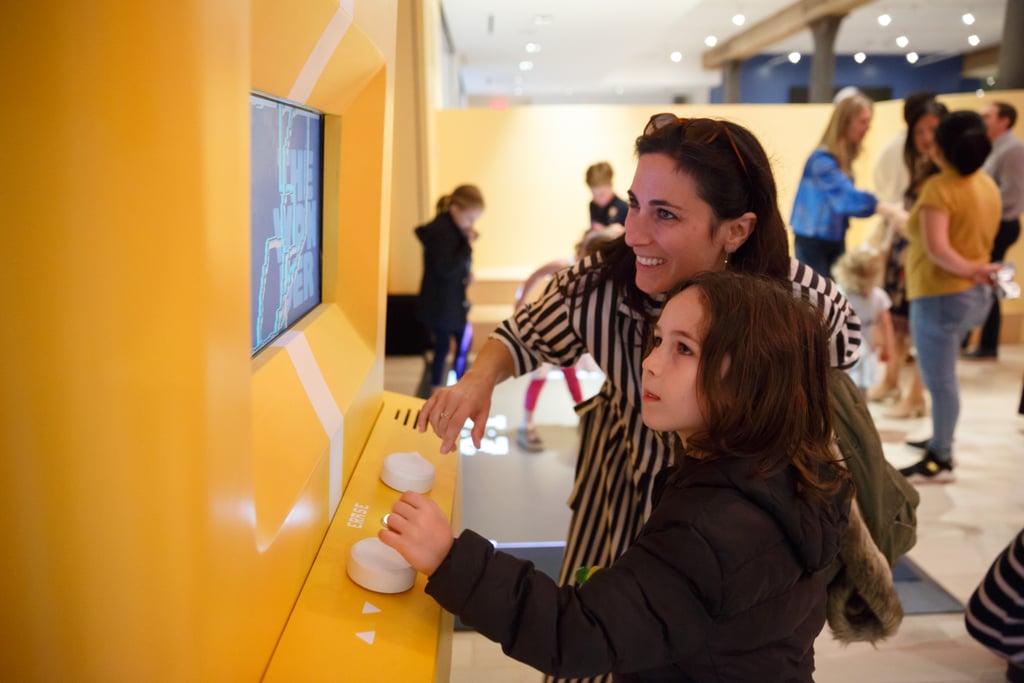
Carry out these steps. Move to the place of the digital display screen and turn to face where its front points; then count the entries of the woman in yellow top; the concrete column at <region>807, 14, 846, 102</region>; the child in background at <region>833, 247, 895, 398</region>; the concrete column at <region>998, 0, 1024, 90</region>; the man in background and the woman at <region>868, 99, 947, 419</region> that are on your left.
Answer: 6

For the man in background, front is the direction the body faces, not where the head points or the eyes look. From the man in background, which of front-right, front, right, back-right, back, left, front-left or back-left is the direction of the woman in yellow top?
left

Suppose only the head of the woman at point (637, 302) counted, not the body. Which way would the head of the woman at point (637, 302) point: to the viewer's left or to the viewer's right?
to the viewer's left

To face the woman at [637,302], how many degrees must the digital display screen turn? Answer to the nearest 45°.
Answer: approximately 45° to its left

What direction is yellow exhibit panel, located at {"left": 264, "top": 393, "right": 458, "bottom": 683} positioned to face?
to the viewer's right

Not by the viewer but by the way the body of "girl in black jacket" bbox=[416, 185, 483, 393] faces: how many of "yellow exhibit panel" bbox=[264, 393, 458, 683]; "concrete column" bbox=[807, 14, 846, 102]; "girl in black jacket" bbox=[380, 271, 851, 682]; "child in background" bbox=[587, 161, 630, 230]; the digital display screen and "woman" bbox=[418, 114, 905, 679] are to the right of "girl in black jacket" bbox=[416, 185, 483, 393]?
4

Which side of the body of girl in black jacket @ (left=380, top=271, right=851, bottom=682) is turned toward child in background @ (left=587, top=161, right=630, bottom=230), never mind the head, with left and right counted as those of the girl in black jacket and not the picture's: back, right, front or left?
right

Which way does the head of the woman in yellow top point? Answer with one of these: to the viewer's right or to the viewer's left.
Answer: to the viewer's left

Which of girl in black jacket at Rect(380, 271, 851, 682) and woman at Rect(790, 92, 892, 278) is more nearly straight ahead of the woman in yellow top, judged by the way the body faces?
the woman

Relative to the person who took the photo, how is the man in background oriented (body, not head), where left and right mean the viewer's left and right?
facing to the left of the viewer

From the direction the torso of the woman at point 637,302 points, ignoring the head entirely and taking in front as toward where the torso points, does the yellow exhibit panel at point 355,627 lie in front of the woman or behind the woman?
in front

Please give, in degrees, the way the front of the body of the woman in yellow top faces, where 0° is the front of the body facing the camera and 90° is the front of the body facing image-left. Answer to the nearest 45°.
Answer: approximately 135°

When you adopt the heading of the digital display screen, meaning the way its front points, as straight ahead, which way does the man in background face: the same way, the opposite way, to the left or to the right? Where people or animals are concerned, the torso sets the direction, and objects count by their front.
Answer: the opposite way

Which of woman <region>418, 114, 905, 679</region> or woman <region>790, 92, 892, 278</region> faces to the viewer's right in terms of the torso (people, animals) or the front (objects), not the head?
woman <region>790, 92, 892, 278</region>

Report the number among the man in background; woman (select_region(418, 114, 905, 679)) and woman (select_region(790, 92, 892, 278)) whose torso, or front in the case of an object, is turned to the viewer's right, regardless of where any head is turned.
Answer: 1

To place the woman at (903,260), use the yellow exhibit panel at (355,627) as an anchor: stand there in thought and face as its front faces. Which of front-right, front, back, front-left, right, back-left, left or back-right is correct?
front-left

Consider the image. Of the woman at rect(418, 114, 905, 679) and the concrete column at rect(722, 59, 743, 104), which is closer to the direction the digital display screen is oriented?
the woman
